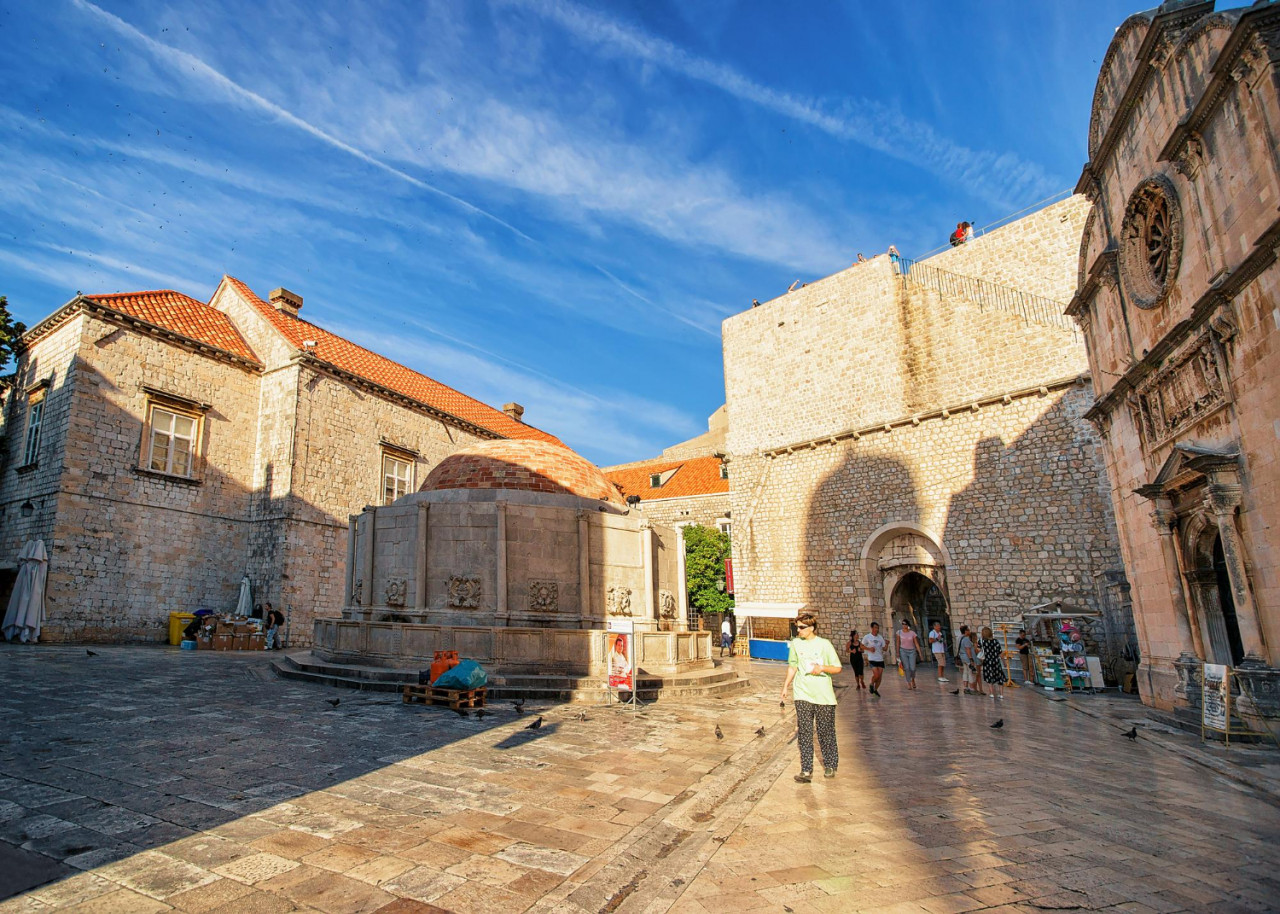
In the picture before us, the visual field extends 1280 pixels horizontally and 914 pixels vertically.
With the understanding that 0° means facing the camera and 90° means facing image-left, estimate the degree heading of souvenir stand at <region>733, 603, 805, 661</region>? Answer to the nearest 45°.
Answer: approximately 0°

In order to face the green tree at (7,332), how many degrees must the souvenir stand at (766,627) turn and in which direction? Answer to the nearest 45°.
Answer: approximately 45° to its right

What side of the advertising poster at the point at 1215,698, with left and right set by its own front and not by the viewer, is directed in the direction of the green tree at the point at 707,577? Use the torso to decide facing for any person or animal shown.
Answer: right

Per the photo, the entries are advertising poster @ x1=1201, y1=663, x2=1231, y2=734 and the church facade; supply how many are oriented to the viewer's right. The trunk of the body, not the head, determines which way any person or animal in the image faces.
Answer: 0

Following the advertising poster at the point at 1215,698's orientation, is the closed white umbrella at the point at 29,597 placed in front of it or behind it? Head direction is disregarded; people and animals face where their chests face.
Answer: in front

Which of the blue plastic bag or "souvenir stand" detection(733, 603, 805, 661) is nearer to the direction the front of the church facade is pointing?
the blue plastic bag

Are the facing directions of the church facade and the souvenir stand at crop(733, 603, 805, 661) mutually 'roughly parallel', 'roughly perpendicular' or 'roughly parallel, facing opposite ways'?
roughly perpendicular

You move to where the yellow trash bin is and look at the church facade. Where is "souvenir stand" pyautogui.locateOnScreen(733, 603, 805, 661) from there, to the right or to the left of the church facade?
left

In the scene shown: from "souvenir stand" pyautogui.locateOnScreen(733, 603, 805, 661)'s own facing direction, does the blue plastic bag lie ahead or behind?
ahead

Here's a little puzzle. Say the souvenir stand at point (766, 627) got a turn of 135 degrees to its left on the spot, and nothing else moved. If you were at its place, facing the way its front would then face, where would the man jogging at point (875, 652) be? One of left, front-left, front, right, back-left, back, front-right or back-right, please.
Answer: back-right

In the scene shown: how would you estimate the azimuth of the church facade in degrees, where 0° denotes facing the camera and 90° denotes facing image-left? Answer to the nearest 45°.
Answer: approximately 45°

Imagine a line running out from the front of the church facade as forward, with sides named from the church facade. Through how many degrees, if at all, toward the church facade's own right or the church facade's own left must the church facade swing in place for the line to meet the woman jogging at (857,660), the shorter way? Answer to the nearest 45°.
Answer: approximately 45° to the church facade's own right

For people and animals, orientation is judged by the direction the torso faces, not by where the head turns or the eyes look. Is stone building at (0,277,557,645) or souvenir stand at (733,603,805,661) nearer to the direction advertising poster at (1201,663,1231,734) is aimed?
the stone building

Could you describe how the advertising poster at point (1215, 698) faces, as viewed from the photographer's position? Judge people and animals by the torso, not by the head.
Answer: facing the viewer and to the left of the viewer
